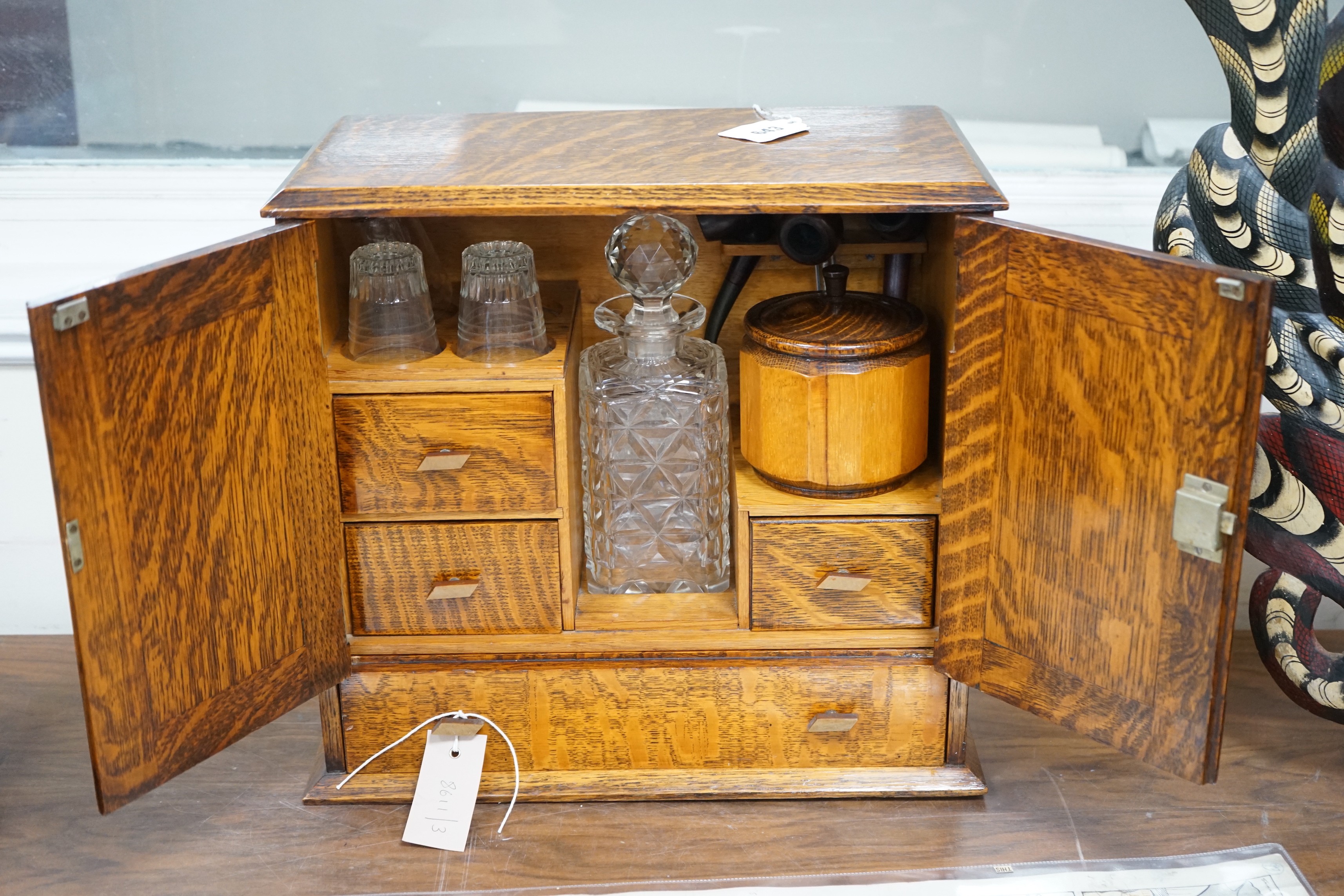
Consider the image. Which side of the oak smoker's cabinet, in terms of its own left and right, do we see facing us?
front

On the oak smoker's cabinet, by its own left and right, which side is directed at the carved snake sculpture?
left
